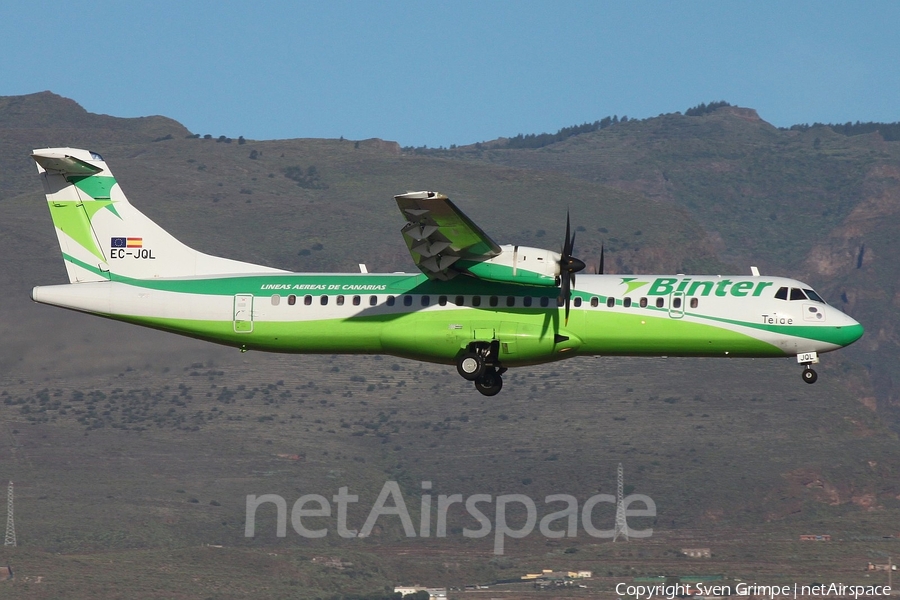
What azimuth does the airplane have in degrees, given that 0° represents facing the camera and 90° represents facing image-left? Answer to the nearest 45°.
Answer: approximately 270°
